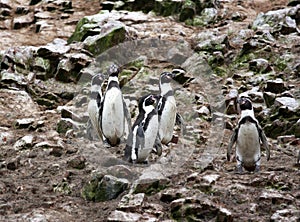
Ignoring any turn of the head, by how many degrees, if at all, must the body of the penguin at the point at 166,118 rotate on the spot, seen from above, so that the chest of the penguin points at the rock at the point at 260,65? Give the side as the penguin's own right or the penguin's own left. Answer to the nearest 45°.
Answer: approximately 90° to the penguin's own left

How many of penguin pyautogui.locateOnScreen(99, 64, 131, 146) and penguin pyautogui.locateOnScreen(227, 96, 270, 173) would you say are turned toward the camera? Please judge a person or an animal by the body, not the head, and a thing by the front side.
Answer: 2

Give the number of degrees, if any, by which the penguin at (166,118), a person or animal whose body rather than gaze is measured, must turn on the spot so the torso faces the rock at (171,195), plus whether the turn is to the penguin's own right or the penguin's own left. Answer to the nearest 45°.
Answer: approximately 45° to the penguin's own right

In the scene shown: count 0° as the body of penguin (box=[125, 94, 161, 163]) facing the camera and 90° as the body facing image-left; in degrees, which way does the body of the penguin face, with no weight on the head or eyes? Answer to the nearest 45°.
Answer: approximately 315°

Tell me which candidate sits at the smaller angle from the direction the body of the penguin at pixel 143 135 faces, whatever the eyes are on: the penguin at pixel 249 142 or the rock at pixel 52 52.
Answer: the penguin

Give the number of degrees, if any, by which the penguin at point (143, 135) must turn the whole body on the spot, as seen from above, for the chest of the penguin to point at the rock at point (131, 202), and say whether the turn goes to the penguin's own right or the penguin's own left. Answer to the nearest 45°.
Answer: approximately 45° to the penguin's own right

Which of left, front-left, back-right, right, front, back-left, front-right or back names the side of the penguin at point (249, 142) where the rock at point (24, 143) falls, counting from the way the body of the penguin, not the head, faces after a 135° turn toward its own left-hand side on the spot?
back-left

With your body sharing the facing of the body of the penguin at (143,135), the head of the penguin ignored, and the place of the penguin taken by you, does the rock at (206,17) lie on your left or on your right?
on your left

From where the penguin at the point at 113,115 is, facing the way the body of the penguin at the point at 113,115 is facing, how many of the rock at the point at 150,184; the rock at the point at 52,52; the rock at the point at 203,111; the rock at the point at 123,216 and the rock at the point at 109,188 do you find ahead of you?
3
